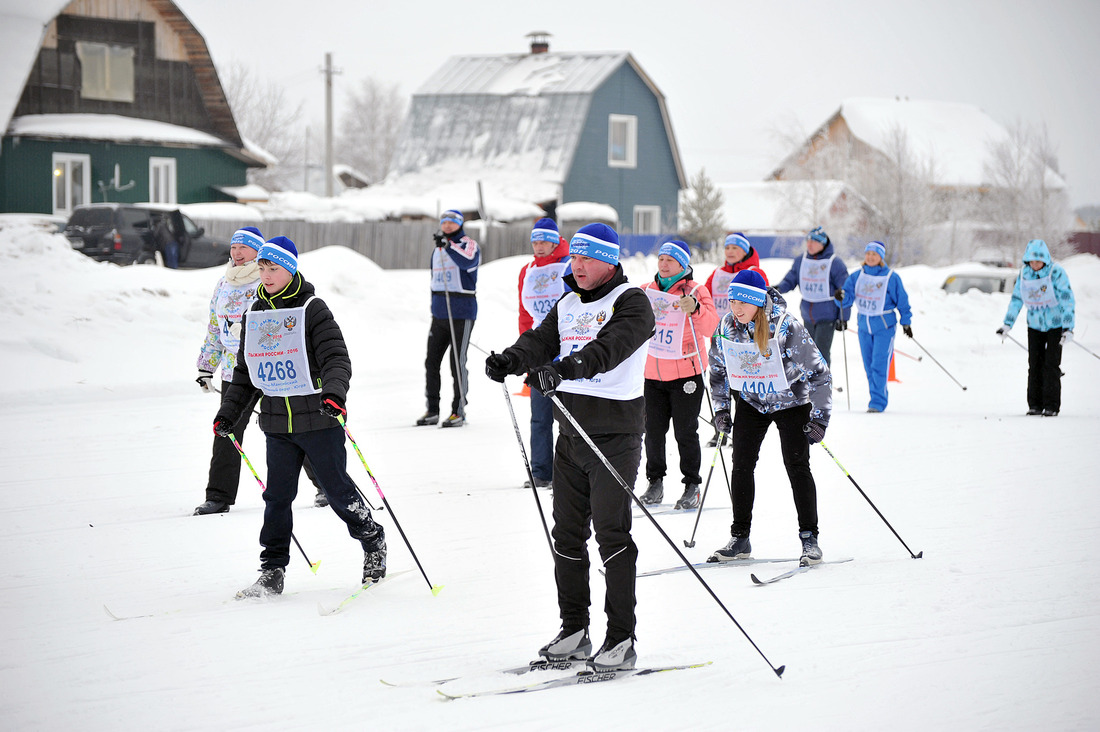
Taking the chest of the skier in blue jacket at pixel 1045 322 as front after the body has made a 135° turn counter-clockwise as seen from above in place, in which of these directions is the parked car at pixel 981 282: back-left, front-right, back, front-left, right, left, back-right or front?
front-left

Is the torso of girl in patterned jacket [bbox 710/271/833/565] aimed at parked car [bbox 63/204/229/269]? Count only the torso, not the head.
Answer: no

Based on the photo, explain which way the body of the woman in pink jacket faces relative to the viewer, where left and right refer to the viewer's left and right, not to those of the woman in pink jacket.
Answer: facing the viewer and to the left of the viewer

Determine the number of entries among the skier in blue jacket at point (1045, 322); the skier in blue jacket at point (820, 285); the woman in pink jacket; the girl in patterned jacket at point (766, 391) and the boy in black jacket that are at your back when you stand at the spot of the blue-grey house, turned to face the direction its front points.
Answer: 0

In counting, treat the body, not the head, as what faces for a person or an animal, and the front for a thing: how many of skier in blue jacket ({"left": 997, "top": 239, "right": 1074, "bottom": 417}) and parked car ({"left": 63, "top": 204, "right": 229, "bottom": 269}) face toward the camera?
1

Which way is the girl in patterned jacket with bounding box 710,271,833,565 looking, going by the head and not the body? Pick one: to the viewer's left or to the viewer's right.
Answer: to the viewer's left

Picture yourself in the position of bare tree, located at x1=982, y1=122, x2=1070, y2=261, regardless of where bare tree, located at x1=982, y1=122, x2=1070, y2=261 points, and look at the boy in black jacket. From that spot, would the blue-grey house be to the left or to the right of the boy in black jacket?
right

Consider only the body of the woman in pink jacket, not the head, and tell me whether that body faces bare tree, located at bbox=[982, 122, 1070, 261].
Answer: no

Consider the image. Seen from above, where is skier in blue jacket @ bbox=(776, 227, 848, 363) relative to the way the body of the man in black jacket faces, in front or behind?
behind

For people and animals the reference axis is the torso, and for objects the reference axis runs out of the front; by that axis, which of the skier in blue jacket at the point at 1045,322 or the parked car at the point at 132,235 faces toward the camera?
the skier in blue jacket

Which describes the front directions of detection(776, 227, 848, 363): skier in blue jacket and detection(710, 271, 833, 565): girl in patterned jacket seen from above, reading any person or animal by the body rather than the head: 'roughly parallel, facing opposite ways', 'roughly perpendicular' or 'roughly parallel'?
roughly parallel

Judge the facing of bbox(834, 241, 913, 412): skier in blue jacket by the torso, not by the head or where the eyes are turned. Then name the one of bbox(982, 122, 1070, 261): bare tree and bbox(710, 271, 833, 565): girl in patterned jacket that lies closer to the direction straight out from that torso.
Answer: the girl in patterned jacket

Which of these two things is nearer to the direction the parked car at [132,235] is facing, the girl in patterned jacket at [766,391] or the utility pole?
the utility pole

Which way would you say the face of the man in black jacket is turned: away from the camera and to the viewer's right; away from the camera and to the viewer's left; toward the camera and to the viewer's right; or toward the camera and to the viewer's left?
toward the camera and to the viewer's left
